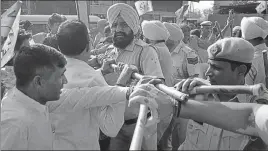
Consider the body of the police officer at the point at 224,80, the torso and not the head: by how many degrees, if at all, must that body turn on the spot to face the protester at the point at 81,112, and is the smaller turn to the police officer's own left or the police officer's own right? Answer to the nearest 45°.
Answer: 0° — they already face them

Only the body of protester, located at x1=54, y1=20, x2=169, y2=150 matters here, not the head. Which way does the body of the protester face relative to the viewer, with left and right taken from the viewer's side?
facing away from the viewer and to the right of the viewer

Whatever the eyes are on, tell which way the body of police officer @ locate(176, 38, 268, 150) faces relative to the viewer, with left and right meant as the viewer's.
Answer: facing to the left of the viewer

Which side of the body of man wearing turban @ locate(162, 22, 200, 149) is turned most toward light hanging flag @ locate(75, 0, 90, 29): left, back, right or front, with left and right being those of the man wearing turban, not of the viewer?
right

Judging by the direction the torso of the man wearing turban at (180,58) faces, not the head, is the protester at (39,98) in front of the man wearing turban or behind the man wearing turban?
in front

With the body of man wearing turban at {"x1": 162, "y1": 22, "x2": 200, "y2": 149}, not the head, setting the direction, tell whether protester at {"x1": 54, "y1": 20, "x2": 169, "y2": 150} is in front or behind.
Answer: in front

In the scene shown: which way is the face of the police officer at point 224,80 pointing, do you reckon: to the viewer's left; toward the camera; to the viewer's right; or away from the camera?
to the viewer's left

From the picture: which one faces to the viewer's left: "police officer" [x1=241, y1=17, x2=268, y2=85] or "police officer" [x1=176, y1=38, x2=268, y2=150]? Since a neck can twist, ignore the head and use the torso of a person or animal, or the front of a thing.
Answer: "police officer" [x1=176, y1=38, x2=268, y2=150]

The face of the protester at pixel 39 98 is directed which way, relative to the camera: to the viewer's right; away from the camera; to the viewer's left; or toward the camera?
to the viewer's right
